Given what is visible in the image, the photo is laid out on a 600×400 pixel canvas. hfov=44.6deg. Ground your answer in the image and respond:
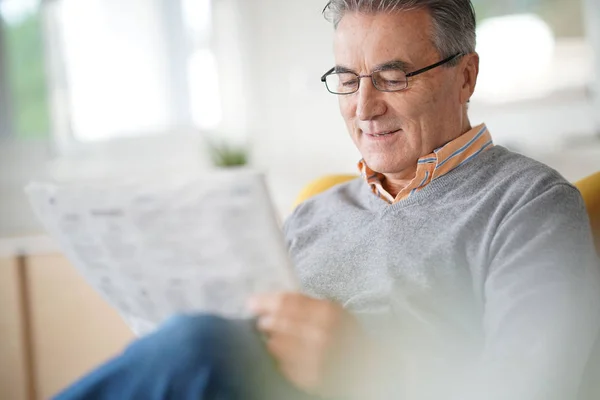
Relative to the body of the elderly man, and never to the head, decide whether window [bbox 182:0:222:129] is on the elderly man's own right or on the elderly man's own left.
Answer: on the elderly man's own right

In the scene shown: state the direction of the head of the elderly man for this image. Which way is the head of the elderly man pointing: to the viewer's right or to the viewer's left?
to the viewer's left

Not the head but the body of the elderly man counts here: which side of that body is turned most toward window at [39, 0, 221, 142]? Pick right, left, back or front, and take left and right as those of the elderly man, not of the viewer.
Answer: right

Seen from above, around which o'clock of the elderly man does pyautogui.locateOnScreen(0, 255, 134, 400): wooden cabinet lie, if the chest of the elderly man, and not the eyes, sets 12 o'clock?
The wooden cabinet is roughly at 3 o'clock from the elderly man.

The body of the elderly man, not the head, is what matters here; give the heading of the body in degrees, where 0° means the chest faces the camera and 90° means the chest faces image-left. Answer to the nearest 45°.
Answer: approximately 45°

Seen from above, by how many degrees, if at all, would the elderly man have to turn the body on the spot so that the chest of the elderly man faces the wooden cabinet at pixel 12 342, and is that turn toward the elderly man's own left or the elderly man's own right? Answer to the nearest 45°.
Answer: approximately 90° to the elderly man's own right

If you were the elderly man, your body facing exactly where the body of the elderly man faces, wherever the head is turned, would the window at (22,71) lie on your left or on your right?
on your right

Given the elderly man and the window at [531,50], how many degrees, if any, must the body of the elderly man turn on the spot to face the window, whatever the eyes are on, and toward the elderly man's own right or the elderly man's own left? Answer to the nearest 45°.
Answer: approximately 180°
